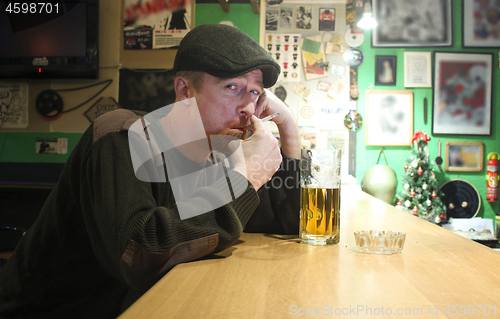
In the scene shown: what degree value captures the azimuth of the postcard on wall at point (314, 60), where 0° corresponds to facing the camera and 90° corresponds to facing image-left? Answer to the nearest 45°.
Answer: approximately 0°

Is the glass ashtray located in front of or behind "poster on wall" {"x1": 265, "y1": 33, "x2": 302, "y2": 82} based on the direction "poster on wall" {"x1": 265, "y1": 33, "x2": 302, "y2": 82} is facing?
in front

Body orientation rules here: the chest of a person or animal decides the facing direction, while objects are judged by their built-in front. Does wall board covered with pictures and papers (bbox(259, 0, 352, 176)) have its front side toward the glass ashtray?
yes

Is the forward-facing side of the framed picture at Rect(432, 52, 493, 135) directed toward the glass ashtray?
yes

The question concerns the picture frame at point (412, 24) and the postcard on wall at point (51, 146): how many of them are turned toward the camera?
2

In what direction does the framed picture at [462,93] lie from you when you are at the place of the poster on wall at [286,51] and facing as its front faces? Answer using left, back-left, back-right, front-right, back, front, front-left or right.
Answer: left

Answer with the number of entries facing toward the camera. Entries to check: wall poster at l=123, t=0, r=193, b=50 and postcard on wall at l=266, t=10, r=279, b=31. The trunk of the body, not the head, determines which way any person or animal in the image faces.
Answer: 2

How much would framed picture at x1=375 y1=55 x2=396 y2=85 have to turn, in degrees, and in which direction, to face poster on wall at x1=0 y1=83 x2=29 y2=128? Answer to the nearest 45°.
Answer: approximately 90° to its right

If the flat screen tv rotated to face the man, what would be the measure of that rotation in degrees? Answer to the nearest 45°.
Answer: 0° — it already faces them

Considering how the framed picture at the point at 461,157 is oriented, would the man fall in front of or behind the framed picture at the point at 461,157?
in front
